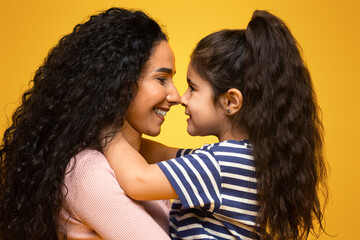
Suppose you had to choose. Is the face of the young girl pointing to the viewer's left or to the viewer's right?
to the viewer's left

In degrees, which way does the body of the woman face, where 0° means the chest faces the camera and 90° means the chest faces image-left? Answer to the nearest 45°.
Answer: approximately 270°
